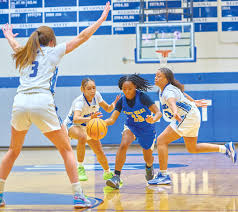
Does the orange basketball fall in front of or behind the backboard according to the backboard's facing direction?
in front

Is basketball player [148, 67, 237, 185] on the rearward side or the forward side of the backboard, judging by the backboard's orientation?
on the forward side

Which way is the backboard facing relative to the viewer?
toward the camera

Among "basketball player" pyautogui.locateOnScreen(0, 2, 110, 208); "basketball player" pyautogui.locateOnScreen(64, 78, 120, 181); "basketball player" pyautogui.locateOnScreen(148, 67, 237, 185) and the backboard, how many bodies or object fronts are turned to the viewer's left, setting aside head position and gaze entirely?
1

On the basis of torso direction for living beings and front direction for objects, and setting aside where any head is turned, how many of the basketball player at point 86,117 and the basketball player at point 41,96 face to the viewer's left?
0

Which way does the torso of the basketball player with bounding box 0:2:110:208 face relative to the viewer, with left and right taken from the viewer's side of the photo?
facing away from the viewer and to the right of the viewer

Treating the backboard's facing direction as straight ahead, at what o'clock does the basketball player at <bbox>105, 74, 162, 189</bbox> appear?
The basketball player is roughly at 12 o'clock from the backboard.

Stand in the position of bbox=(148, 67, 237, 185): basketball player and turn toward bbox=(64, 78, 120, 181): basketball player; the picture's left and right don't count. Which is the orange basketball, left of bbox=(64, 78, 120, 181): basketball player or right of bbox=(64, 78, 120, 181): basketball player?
left

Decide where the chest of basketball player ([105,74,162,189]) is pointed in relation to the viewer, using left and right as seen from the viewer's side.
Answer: facing the viewer and to the left of the viewer

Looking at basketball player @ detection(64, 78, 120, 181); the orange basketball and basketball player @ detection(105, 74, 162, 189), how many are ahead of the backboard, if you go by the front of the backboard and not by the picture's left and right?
3

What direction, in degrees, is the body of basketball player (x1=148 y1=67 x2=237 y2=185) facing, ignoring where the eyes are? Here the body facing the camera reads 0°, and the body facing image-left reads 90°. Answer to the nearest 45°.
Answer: approximately 90°

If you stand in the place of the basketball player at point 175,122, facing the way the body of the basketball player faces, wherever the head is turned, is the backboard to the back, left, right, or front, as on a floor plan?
right

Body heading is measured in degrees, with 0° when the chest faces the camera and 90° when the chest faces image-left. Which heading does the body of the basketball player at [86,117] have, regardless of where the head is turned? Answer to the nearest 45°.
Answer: approximately 315°
